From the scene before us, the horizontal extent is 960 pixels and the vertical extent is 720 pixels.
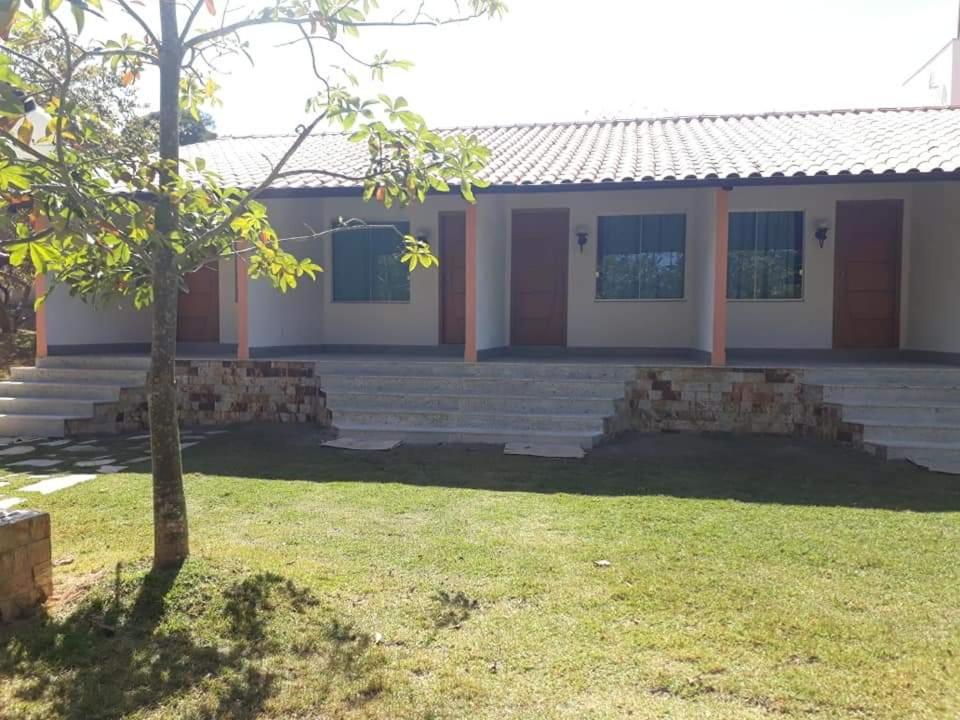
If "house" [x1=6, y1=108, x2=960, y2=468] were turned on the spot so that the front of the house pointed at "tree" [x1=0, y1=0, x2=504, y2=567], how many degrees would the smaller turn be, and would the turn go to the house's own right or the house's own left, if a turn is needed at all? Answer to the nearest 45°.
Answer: approximately 45° to the house's own right

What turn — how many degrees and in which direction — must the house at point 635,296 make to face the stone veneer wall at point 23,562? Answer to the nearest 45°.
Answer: approximately 45° to its right

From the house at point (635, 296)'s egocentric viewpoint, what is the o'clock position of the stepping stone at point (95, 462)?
The stepping stone is roughly at 2 o'clock from the house.

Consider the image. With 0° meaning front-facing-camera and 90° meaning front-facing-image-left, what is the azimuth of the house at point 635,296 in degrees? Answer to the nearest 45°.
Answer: approximately 0°

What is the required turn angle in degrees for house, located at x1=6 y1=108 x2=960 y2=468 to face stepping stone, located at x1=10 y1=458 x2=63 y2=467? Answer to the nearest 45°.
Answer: approximately 45° to its right

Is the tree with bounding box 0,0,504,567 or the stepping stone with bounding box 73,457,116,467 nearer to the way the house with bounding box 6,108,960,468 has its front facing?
the tree
